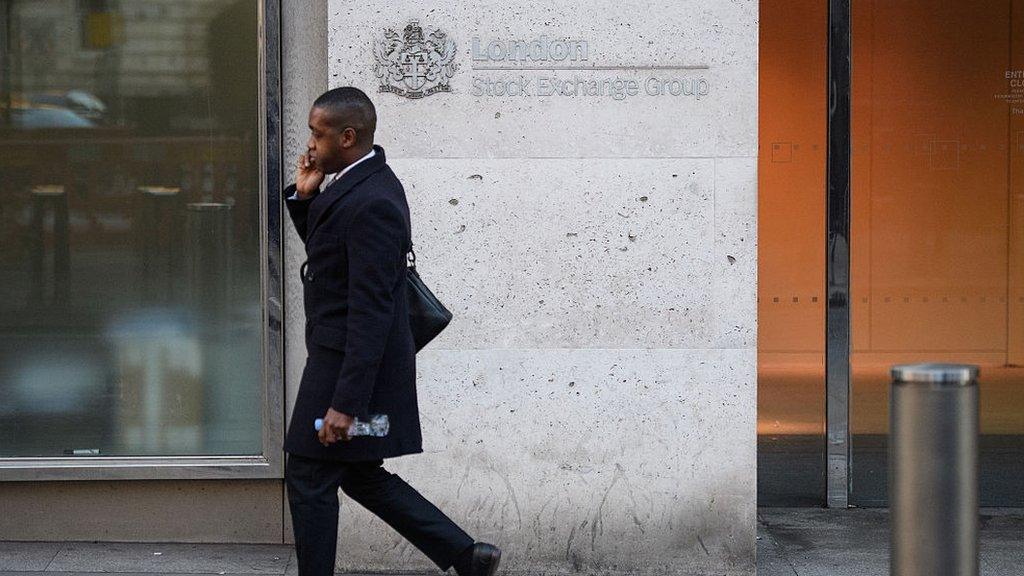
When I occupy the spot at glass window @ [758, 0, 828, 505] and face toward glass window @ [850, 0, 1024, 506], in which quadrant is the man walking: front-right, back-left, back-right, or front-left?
back-right

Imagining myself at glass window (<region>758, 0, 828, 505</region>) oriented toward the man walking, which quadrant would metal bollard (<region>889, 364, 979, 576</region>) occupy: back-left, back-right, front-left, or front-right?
front-left

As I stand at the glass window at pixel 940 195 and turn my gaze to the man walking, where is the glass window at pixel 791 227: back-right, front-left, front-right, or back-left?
front-right

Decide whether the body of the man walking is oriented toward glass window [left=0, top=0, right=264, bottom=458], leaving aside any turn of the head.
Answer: no
